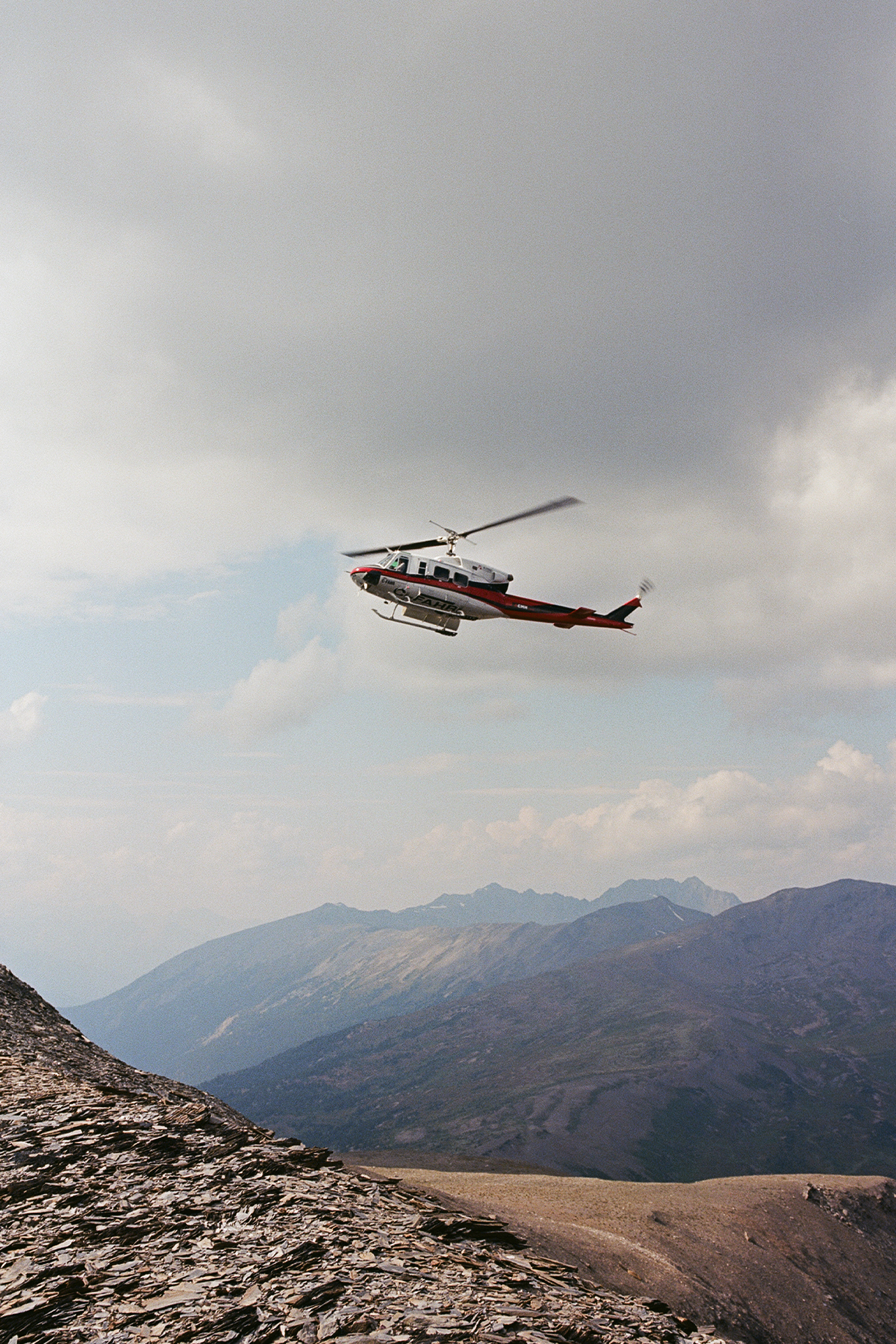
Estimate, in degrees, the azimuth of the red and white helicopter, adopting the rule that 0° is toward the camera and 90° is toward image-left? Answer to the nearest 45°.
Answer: approximately 90°

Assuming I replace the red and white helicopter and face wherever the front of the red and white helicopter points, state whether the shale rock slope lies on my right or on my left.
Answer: on my left
